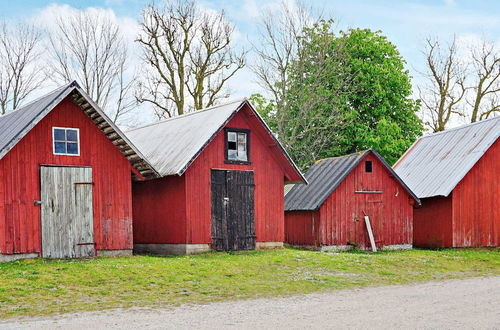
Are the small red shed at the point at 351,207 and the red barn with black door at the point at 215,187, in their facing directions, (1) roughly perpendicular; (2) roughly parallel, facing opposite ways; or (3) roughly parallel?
roughly parallel

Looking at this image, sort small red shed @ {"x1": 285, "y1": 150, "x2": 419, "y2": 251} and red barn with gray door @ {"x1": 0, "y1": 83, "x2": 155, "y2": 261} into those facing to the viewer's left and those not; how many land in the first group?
0

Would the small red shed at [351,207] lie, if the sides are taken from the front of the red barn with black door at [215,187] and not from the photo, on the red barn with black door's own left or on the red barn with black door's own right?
on the red barn with black door's own left

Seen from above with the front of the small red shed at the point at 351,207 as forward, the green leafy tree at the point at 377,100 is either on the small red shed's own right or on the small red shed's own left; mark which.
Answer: on the small red shed's own left

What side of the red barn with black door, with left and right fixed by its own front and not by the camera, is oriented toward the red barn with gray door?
right

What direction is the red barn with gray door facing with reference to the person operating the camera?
facing the viewer and to the right of the viewer

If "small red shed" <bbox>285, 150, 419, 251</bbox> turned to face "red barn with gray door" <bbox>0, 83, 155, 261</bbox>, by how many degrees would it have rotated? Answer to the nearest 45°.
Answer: approximately 90° to its right

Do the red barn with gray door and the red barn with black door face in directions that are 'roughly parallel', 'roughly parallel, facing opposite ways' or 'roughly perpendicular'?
roughly parallel
